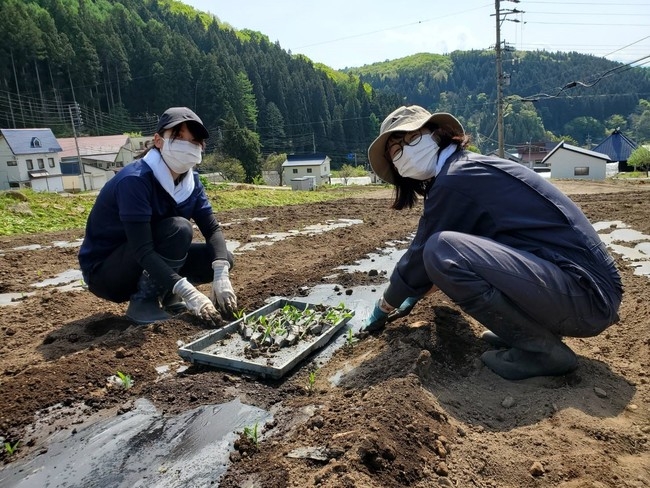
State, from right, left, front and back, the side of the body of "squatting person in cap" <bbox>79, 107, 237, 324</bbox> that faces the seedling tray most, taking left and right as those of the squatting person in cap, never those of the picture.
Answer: front

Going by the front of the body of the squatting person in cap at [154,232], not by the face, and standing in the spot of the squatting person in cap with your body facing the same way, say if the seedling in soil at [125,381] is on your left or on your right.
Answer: on your right

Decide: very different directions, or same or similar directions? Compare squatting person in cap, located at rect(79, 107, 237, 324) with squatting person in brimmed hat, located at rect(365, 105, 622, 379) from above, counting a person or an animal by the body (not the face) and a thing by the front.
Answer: very different directions

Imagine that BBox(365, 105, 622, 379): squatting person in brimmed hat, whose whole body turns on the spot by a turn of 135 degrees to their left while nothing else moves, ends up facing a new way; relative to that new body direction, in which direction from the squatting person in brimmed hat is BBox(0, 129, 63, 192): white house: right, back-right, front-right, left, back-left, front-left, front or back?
back

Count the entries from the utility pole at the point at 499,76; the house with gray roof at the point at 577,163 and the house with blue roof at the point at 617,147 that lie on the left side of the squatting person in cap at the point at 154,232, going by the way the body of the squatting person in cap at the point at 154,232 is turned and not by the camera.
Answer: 3

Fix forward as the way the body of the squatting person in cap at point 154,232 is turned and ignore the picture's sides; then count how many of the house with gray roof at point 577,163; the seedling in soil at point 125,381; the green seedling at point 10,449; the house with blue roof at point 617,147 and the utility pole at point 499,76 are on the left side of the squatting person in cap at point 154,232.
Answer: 3

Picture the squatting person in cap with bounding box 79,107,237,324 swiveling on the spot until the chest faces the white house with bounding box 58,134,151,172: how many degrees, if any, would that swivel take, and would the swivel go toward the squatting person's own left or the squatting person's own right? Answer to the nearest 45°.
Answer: approximately 135° to the squatting person's own left

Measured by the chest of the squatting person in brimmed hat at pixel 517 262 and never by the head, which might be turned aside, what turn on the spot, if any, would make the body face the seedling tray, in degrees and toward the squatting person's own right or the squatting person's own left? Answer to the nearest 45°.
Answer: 0° — they already face it

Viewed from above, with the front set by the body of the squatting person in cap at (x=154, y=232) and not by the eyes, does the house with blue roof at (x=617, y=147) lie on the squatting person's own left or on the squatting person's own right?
on the squatting person's own left

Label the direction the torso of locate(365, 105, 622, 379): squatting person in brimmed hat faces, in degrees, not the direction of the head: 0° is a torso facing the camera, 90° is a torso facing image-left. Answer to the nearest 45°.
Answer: approximately 90°

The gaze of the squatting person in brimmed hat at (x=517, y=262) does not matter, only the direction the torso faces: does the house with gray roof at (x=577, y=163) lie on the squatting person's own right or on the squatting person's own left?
on the squatting person's own right

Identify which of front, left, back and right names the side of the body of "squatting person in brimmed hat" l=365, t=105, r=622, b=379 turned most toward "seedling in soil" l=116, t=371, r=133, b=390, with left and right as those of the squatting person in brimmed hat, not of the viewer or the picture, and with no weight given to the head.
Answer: front

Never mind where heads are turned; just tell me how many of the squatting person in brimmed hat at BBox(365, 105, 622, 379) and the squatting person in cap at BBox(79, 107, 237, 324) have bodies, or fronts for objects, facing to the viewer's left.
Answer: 1

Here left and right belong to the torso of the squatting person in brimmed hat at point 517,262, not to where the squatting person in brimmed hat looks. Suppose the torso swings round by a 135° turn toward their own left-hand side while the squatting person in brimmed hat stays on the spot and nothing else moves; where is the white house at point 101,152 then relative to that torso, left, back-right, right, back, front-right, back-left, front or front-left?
back

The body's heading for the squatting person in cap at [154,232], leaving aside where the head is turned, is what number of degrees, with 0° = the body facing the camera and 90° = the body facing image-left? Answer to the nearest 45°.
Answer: approximately 315°
